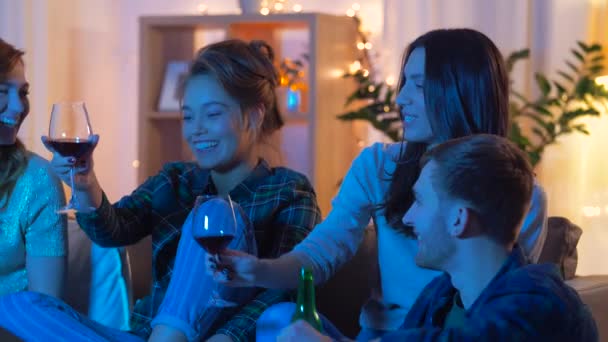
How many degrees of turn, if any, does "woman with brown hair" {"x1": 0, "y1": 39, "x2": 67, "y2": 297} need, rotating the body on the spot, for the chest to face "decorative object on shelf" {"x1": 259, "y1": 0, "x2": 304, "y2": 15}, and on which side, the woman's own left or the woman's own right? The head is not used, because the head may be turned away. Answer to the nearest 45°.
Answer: approximately 90° to the woman's own left

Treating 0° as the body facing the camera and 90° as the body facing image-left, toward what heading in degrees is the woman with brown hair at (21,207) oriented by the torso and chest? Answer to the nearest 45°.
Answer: approximately 315°

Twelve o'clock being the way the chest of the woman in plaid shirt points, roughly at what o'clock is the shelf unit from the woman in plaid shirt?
The shelf unit is roughly at 5 o'clock from the woman in plaid shirt.

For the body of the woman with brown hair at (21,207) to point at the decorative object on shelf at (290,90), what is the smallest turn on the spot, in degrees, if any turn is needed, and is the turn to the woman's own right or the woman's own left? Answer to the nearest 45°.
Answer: approximately 90° to the woman's own left

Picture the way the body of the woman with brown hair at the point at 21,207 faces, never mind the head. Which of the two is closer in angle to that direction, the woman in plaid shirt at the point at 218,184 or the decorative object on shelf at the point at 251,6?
the woman in plaid shirt

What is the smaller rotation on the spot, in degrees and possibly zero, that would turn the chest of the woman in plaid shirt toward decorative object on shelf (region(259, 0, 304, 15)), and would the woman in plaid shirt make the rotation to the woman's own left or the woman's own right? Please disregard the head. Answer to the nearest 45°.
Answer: approximately 135° to the woman's own right

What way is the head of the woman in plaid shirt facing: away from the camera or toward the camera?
toward the camera

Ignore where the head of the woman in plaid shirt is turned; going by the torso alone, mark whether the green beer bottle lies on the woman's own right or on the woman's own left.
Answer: on the woman's own left

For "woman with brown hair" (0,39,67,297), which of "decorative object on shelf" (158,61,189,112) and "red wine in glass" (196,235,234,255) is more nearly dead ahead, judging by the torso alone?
the red wine in glass

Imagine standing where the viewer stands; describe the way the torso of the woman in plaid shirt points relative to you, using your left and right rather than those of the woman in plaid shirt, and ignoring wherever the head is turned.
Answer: facing the viewer and to the left of the viewer

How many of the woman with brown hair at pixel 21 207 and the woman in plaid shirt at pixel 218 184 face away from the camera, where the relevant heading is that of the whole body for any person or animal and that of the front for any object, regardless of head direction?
0

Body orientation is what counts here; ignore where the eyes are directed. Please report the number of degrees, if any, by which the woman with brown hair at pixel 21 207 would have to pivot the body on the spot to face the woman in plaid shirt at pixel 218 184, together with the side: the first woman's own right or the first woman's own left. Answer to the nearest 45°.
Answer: approximately 45° to the first woman's own left
